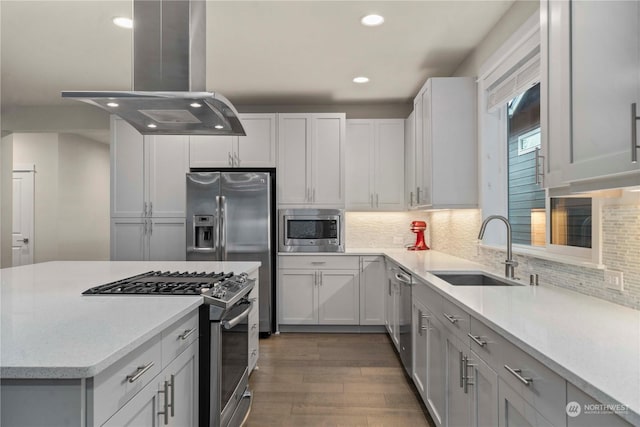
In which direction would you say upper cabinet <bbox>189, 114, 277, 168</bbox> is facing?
toward the camera

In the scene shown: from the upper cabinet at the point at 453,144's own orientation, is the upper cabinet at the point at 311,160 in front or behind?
in front

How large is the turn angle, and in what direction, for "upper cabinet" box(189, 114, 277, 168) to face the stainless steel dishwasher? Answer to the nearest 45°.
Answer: approximately 45° to its left

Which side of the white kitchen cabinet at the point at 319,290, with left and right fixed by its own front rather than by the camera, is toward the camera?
front

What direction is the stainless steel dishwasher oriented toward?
to the viewer's left

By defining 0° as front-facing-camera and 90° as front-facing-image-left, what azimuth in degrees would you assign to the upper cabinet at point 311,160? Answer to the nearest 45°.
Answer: approximately 0°

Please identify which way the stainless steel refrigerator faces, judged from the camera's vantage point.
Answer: facing the viewer

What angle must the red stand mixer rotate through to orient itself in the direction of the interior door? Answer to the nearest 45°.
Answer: approximately 45° to its right

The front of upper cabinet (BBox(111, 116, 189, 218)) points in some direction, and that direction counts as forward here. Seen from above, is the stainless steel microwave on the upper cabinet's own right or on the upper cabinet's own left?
on the upper cabinet's own left

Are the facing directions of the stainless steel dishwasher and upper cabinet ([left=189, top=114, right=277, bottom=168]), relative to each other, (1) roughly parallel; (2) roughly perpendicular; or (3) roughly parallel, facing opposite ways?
roughly perpendicular

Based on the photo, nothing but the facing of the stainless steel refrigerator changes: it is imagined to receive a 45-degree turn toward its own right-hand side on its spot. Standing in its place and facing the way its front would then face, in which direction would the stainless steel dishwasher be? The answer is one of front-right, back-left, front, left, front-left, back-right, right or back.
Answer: left

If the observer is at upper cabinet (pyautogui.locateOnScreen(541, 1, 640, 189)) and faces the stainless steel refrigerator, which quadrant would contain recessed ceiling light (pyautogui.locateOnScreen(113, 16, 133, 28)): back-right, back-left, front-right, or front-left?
front-left

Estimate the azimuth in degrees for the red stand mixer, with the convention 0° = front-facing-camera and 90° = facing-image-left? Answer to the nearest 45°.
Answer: approximately 45°

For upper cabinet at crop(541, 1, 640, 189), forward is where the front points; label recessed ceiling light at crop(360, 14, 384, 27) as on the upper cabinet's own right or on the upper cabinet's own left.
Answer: on the upper cabinet's own right

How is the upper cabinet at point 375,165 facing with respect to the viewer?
toward the camera

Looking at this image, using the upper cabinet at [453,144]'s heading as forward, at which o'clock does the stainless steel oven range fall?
The stainless steel oven range is roughly at 10 o'clock from the upper cabinet.
